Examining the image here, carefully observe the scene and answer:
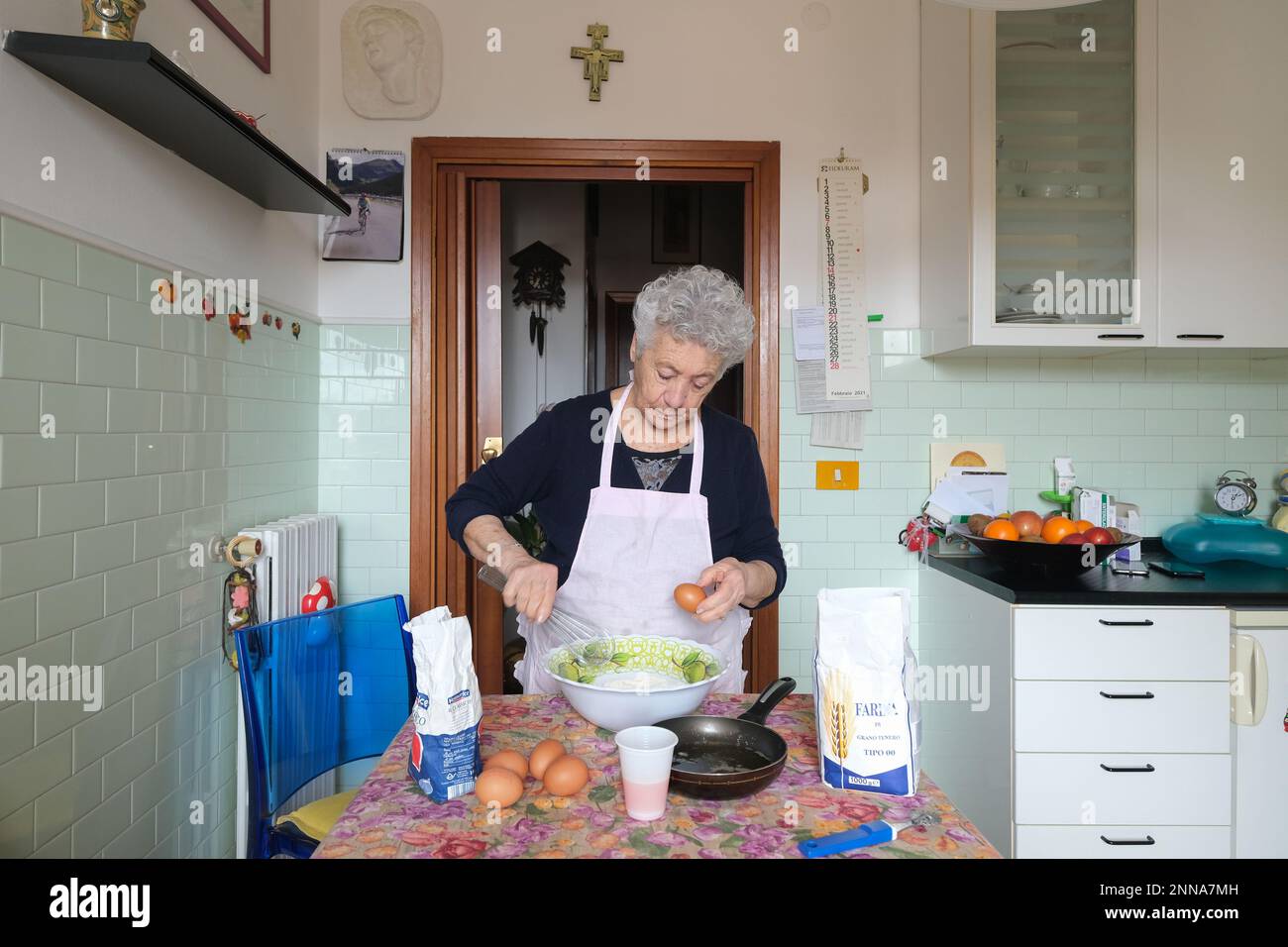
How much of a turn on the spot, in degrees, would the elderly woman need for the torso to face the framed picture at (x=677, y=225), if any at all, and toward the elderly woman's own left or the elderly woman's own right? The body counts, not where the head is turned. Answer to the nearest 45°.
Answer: approximately 180°

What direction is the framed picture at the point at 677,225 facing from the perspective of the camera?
toward the camera

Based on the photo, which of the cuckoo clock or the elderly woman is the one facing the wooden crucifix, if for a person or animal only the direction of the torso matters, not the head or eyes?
the cuckoo clock

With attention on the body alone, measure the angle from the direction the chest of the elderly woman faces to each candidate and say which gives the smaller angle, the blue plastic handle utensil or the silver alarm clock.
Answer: the blue plastic handle utensil

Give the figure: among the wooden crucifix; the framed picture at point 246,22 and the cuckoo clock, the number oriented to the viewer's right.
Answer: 1

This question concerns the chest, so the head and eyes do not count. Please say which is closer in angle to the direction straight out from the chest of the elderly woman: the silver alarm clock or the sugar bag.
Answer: the sugar bag

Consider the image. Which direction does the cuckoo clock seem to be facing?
toward the camera

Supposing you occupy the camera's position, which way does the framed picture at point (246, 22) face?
facing to the right of the viewer

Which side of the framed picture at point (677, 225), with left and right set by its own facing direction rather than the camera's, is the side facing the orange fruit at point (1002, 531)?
front

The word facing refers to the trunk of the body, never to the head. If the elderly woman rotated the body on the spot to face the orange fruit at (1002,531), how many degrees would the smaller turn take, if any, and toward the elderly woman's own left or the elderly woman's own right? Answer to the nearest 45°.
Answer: approximately 135° to the elderly woman's own left

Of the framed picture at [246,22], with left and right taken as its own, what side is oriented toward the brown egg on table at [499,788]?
right

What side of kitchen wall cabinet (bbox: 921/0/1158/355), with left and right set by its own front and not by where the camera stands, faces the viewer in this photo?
front

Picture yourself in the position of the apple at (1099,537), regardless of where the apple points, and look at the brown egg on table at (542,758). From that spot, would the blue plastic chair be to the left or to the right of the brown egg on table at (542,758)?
right
